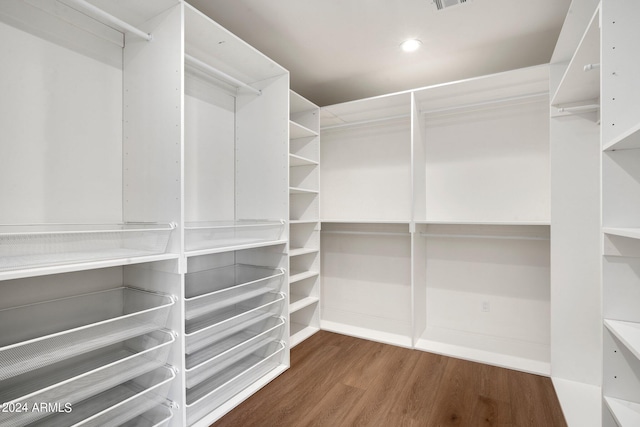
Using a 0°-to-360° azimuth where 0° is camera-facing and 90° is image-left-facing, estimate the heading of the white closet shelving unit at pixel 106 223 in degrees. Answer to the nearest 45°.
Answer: approximately 315°

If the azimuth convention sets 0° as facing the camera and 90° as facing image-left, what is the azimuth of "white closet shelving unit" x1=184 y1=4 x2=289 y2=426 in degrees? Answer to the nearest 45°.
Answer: approximately 315°

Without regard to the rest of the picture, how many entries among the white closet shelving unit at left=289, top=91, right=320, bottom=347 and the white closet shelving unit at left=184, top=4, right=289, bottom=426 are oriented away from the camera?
0

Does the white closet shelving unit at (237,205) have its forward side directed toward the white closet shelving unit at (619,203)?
yes

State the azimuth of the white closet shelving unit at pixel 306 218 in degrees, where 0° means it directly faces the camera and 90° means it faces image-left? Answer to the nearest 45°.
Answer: approximately 315°

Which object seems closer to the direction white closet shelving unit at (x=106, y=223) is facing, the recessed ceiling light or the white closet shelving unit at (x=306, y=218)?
the recessed ceiling light

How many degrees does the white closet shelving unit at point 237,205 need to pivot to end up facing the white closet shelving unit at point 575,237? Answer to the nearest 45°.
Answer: approximately 45° to its left

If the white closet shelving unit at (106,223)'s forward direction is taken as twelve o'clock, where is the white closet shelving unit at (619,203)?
the white closet shelving unit at (619,203) is roughly at 12 o'clock from the white closet shelving unit at (106,223).

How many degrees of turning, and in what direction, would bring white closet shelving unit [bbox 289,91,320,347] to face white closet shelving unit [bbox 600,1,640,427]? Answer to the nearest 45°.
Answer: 0° — it already faces it

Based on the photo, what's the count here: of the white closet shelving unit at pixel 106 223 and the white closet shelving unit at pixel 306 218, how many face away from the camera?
0
